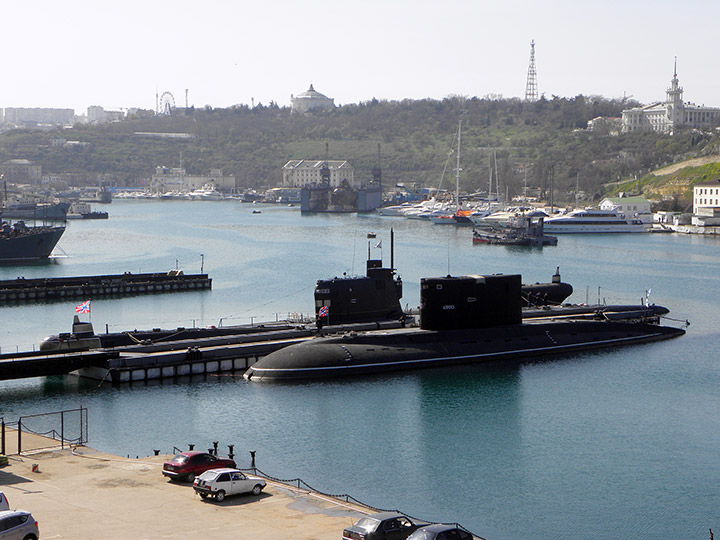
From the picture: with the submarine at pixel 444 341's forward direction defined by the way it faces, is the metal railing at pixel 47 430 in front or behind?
in front

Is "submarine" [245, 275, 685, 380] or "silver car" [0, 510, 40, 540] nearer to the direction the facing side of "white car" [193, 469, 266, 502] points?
the submarine

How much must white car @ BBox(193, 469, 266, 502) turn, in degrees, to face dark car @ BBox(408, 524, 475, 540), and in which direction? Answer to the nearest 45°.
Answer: approximately 90° to its right

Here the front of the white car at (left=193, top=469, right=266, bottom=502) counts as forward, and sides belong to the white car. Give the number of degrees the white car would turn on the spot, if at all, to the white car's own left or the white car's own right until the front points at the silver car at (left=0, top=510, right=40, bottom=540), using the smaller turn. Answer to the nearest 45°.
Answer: approximately 180°

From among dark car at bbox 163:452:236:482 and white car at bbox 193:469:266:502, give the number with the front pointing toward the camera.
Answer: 0
